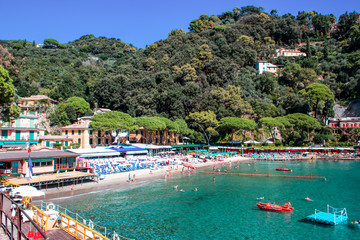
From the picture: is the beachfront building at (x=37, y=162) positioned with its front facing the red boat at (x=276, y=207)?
yes

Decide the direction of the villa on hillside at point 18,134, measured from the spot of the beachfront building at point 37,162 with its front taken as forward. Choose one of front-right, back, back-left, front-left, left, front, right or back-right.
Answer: back-left

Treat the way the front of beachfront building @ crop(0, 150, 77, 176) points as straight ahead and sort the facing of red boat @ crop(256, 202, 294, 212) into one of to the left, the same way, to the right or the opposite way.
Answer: the opposite way

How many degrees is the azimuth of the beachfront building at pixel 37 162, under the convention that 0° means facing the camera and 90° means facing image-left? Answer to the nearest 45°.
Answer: approximately 315°

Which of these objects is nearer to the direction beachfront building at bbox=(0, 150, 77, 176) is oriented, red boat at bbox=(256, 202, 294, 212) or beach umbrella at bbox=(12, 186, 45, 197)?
the red boat

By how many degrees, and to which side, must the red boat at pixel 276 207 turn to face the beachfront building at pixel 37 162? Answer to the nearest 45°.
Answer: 0° — it already faces it

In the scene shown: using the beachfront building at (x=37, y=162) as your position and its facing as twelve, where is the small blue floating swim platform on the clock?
The small blue floating swim platform is roughly at 12 o'clock from the beachfront building.

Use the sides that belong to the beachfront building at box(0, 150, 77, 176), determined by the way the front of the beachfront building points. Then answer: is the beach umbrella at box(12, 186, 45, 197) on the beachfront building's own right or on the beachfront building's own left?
on the beachfront building's own right

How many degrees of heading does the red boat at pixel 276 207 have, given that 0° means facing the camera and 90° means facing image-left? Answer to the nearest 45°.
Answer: approximately 90°

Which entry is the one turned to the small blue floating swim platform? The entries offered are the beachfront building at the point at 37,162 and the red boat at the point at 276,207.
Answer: the beachfront building

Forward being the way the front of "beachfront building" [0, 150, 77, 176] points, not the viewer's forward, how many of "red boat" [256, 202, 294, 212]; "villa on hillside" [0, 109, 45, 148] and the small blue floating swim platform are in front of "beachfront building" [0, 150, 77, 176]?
2

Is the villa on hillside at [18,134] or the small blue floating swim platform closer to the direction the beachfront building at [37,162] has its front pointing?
the small blue floating swim platform
